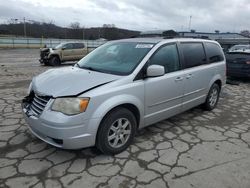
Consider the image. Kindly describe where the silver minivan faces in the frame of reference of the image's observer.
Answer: facing the viewer and to the left of the viewer

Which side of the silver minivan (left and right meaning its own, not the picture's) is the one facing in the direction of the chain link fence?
right
